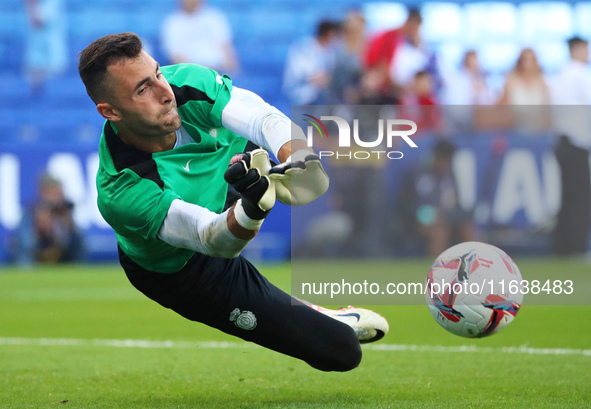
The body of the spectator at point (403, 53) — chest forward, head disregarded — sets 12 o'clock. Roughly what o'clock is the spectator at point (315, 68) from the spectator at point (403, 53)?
the spectator at point (315, 68) is roughly at 4 o'clock from the spectator at point (403, 53).

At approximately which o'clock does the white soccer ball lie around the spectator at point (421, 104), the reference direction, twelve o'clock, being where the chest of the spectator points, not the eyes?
The white soccer ball is roughly at 12 o'clock from the spectator.

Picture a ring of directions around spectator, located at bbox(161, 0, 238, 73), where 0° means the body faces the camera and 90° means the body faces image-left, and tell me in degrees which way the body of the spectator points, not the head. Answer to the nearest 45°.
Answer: approximately 0°

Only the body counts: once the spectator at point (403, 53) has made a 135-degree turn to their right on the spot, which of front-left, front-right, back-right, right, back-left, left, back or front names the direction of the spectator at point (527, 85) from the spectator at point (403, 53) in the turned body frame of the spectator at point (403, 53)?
back

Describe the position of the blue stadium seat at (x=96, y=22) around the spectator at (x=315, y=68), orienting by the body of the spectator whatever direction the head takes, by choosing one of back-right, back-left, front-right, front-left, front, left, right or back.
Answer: back

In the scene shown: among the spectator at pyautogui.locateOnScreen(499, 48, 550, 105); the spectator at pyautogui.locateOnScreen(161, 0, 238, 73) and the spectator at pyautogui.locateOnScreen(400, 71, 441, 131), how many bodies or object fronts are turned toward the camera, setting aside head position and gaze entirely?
3

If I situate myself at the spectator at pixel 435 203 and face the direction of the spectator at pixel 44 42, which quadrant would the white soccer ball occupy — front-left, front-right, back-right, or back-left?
back-left

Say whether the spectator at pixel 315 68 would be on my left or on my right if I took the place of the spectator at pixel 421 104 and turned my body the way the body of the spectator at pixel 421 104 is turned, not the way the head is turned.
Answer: on my right

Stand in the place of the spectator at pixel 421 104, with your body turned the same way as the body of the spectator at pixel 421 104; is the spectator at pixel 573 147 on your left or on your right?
on your left
